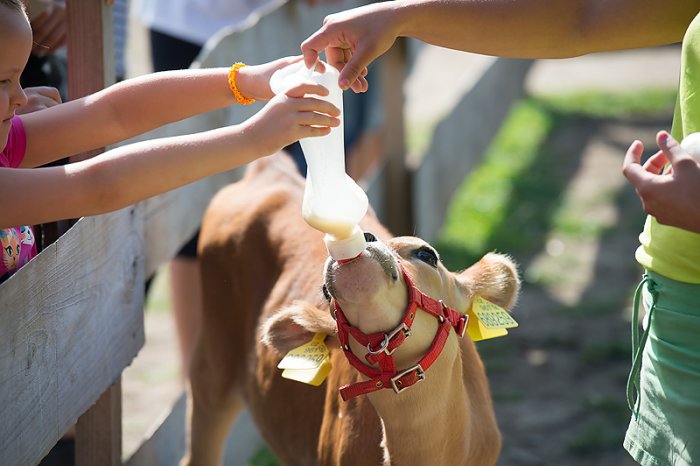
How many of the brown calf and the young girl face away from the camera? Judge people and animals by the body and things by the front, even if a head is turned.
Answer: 0

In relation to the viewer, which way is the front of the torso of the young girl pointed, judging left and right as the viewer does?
facing to the right of the viewer

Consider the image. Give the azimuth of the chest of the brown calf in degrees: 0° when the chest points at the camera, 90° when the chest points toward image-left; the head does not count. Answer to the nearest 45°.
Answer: approximately 315°
